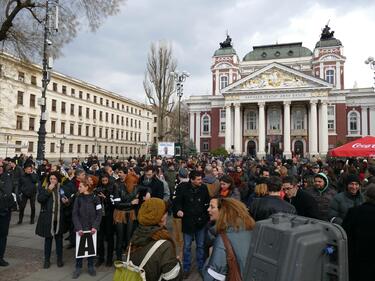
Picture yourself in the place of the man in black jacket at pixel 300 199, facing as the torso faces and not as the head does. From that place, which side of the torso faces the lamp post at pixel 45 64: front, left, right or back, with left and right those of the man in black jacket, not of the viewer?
right

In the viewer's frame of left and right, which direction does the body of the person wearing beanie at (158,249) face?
facing away from the viewer and to the right of the viewer

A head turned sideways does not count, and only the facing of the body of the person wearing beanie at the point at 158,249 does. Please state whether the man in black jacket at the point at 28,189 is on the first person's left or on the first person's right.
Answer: on the first person's left

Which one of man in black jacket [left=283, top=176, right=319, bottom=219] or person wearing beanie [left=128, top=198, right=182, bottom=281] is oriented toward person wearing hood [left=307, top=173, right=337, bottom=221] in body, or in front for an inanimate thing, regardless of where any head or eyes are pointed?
person wearing beanie [left=128, top=198, right=182, bottom=281]

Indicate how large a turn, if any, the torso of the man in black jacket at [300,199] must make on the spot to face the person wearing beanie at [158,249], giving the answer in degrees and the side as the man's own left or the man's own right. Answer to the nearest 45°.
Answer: approximately 45° to the man's own left

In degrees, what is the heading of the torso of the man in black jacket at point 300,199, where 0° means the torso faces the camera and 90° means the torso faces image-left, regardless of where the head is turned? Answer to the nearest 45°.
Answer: approximately 45°

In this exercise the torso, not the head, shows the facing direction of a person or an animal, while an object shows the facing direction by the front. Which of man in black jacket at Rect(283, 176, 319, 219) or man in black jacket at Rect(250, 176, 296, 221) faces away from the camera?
man in black jacket at Rect(250, 176, 296, 221)

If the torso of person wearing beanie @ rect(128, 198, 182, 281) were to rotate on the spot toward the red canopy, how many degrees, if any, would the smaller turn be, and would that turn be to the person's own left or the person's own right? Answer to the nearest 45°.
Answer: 0° — they already face it

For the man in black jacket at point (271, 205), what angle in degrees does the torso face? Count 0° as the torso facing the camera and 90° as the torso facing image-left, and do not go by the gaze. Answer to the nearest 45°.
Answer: approximately 180°

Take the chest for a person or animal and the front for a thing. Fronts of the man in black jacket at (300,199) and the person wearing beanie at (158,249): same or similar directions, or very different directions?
very different directions

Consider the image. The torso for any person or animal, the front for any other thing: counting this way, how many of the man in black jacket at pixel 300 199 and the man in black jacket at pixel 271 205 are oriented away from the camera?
1
